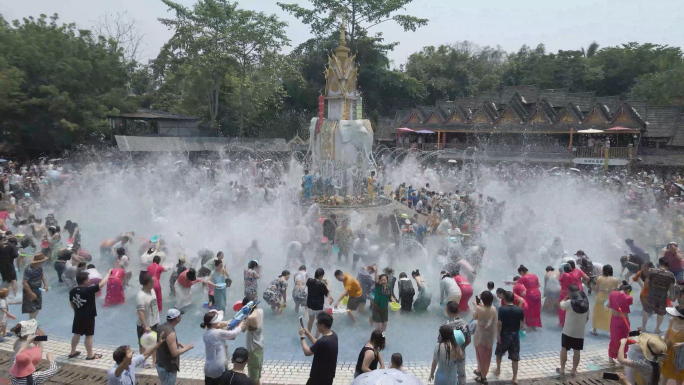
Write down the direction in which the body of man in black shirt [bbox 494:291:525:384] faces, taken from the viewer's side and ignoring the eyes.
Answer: away from the camera

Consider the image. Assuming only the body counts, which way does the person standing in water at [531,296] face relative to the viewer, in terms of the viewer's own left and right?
facing away from the viewer and to the left of the viewer

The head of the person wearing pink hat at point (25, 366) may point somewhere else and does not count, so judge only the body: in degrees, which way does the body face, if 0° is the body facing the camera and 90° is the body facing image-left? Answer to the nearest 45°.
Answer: approximately 225°

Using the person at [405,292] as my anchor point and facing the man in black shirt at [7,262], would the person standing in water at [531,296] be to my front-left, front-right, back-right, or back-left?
back-left

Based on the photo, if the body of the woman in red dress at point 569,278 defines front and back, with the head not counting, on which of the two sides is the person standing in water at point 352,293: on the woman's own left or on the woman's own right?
on the woman's own left

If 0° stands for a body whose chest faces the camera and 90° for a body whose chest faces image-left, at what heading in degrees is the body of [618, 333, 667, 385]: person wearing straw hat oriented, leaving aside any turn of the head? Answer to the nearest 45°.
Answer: approximately 135°

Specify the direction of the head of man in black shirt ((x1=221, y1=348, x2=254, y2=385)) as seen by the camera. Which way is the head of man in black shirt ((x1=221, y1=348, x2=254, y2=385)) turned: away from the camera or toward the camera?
away from the camera
